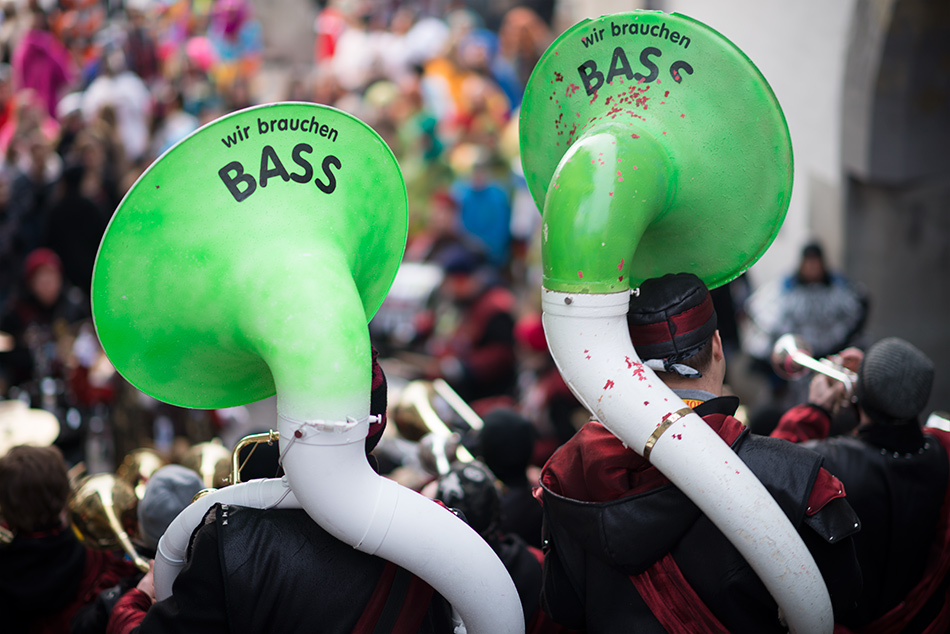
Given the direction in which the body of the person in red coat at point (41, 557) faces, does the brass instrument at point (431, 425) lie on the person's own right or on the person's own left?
on the person's own right

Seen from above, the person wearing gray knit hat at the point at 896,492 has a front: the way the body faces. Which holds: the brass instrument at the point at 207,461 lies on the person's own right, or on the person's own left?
on the person's own left

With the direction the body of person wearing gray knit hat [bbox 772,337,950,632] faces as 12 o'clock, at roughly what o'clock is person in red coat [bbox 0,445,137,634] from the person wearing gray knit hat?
The person in red coat is roughly at 10 o'clock from the person wearing gray knit hat.

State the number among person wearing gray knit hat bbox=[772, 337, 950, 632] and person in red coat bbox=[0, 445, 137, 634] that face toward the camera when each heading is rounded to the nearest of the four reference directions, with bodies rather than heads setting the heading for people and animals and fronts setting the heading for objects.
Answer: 0

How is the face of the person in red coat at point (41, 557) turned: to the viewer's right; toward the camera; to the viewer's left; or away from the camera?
away from the camera

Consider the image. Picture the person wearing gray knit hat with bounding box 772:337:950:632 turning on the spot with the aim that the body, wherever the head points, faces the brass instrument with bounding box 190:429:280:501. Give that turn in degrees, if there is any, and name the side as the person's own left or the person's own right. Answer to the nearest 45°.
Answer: approximately 90° to the person's own left

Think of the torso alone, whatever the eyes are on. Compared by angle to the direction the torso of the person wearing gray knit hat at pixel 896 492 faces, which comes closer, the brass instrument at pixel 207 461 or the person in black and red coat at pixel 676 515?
the brass instrument

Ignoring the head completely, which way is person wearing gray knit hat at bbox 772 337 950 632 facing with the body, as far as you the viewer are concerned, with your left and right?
facing away from the viewer and to the left of the viewer

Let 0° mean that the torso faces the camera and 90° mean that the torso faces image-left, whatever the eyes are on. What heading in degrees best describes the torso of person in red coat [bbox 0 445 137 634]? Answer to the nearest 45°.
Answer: approximately 180°
